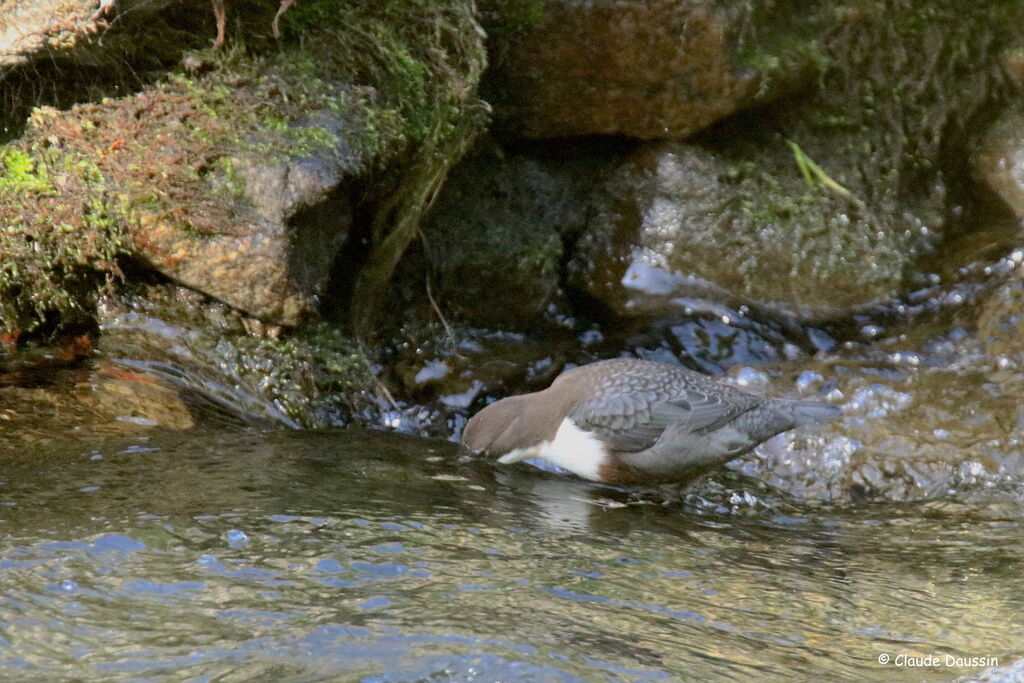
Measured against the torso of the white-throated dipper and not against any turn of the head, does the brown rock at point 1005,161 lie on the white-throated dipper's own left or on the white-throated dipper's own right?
on the white-throated dipper's own right

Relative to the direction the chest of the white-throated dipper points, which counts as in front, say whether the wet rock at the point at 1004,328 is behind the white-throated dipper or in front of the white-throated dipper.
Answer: behind

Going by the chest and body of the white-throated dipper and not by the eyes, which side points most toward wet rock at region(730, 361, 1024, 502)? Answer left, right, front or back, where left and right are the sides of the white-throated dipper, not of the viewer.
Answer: back

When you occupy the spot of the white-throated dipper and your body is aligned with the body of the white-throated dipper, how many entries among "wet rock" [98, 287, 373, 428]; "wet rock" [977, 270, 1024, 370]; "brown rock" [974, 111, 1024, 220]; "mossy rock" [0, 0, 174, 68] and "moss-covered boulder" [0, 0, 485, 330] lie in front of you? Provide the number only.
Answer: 3

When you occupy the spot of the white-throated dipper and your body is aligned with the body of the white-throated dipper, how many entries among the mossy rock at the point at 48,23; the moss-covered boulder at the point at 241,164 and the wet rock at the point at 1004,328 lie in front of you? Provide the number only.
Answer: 2

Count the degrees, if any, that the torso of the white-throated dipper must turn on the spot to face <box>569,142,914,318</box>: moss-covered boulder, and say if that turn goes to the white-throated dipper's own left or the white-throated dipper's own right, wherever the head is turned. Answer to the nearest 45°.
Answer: approximately 90° to the white-throated dipper's own right

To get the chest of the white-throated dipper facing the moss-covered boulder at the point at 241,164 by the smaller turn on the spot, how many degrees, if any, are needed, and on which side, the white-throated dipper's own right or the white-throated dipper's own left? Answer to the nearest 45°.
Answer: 0° — it already faces it

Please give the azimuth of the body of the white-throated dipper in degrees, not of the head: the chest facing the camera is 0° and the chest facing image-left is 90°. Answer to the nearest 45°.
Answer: approximately 90°

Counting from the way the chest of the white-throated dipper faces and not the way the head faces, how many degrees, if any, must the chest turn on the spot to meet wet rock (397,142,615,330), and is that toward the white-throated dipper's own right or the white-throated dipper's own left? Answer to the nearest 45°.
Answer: approximately 45° to the white-throated dipper's own right

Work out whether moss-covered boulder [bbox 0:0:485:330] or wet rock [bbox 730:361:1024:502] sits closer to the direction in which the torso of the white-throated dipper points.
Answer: the moss-covered boulder

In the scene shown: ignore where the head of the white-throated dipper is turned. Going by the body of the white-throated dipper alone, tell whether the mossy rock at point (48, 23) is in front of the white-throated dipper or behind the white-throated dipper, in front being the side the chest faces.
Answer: in front

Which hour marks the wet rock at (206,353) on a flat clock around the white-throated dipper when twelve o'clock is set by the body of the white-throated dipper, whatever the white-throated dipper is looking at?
The wet rock is roughly at 12 o'clock from the white-throated dipper.
